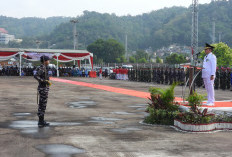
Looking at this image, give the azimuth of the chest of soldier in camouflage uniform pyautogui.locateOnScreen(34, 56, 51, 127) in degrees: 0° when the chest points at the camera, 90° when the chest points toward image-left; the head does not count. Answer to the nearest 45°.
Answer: approximately 270°

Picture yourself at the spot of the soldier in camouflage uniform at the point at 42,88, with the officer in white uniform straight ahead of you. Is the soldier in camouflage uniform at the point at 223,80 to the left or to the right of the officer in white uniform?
left

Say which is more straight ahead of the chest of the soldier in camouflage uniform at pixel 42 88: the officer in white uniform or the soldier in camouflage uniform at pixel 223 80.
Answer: the officer in white uniform
